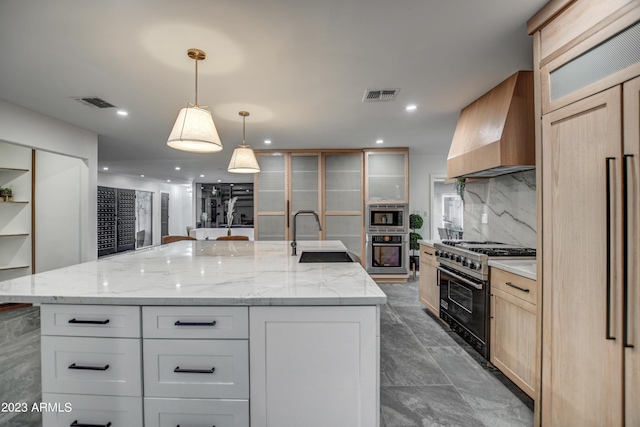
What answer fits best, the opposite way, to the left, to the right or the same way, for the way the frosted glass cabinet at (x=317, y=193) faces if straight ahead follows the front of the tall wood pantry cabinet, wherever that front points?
to the left

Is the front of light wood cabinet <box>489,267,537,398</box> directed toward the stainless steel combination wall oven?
no

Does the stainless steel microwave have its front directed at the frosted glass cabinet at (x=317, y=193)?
no

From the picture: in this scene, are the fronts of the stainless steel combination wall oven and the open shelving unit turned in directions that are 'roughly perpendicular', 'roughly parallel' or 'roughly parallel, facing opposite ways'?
roughly perpendicular

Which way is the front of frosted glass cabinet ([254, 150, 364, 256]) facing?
toward the camera

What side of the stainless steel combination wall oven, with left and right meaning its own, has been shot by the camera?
front

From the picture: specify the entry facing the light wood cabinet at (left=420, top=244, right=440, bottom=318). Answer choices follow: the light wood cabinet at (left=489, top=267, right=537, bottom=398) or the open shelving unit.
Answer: the open shelving unit

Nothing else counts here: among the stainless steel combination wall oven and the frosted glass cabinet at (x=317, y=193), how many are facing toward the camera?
2

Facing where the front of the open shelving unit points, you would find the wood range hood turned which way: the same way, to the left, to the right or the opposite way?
the opposite way

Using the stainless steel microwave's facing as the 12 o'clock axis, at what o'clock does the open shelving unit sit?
The open shelving unit is roughly at 2 o'clock from the stainless steel microwave.

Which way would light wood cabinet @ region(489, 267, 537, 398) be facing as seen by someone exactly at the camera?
facing the viewer and to the left of the viewer

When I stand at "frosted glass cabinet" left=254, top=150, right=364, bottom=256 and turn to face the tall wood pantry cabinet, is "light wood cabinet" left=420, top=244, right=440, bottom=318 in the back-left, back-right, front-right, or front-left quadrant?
front-left

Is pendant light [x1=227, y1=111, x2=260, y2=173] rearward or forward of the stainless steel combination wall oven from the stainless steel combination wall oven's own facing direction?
forward

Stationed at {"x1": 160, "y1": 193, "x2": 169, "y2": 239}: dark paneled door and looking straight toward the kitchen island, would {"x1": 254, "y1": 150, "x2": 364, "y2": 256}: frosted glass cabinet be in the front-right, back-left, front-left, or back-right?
front-left

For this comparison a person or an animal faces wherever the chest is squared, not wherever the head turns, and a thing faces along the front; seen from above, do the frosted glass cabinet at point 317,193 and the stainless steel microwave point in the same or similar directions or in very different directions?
same or similar directions

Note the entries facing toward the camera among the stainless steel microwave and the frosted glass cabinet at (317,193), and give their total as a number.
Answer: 2

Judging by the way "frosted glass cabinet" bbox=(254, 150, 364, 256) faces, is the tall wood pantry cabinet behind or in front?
in front

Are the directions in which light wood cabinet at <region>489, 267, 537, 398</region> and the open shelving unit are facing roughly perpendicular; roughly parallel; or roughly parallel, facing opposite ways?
roughly parallel, facing opposite ways

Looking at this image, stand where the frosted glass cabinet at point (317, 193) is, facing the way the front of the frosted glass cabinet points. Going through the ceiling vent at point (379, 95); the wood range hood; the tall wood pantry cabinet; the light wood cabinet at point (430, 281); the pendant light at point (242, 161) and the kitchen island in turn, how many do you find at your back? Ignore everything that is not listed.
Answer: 0

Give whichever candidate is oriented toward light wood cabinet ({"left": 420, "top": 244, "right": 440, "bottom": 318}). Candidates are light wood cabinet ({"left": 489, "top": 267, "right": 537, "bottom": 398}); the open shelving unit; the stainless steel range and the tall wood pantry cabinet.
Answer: the open shelving unit
